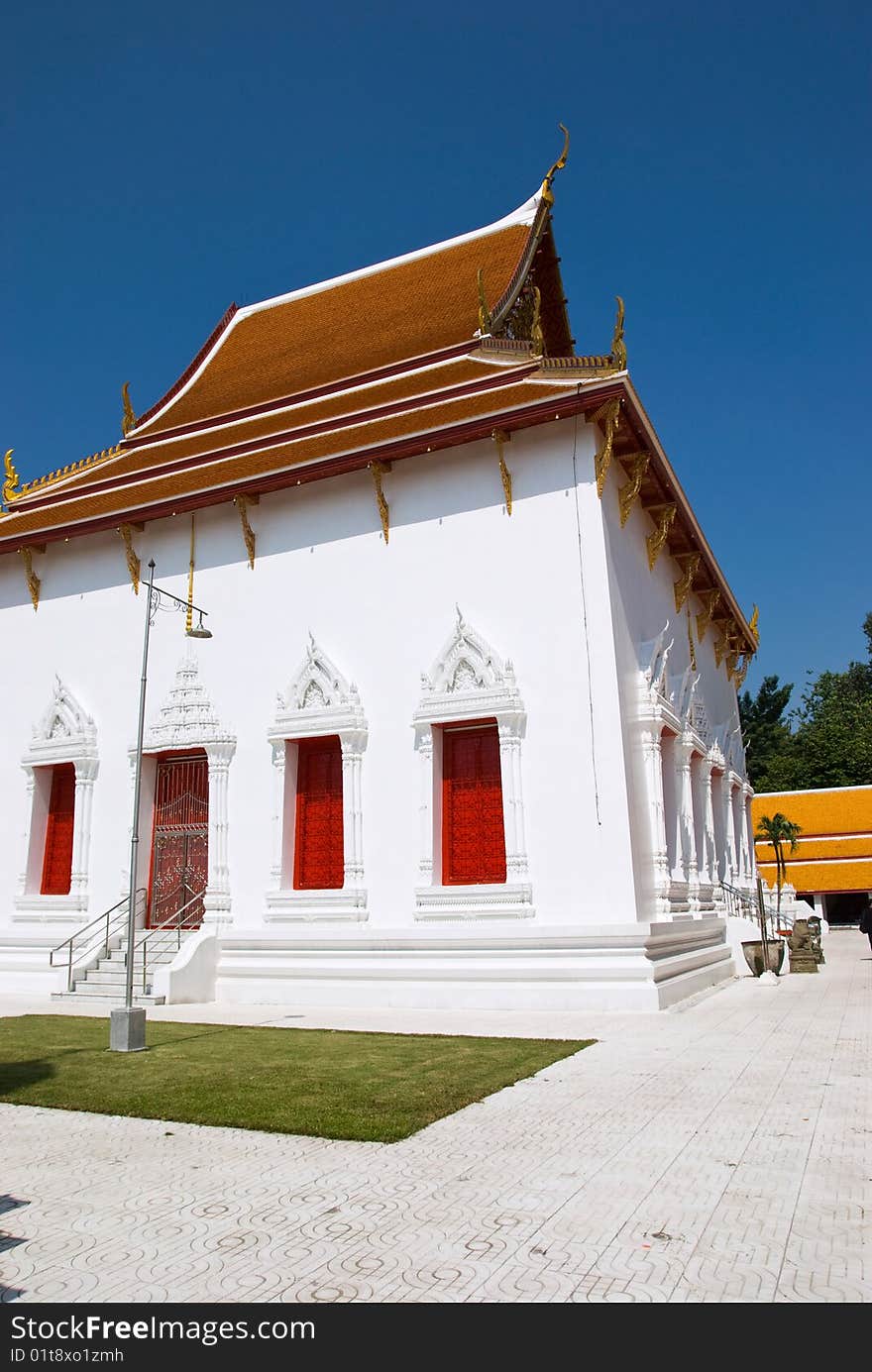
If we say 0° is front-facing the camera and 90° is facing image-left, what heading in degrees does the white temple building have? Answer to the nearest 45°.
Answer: approximately 45°

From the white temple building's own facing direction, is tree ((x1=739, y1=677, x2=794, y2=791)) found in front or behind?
behind

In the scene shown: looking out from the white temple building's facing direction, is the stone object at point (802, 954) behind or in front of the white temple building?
in front
